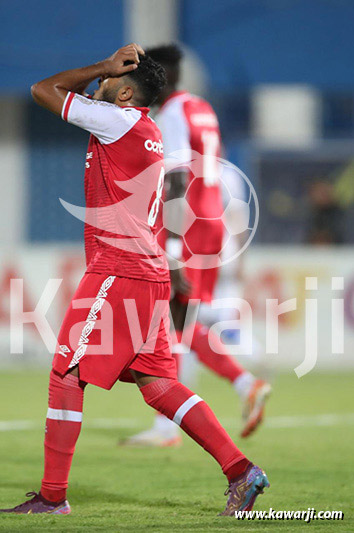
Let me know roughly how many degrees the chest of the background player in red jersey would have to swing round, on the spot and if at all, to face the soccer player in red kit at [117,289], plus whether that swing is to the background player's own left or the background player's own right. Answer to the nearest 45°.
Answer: approximately 90° to the background player's own left
